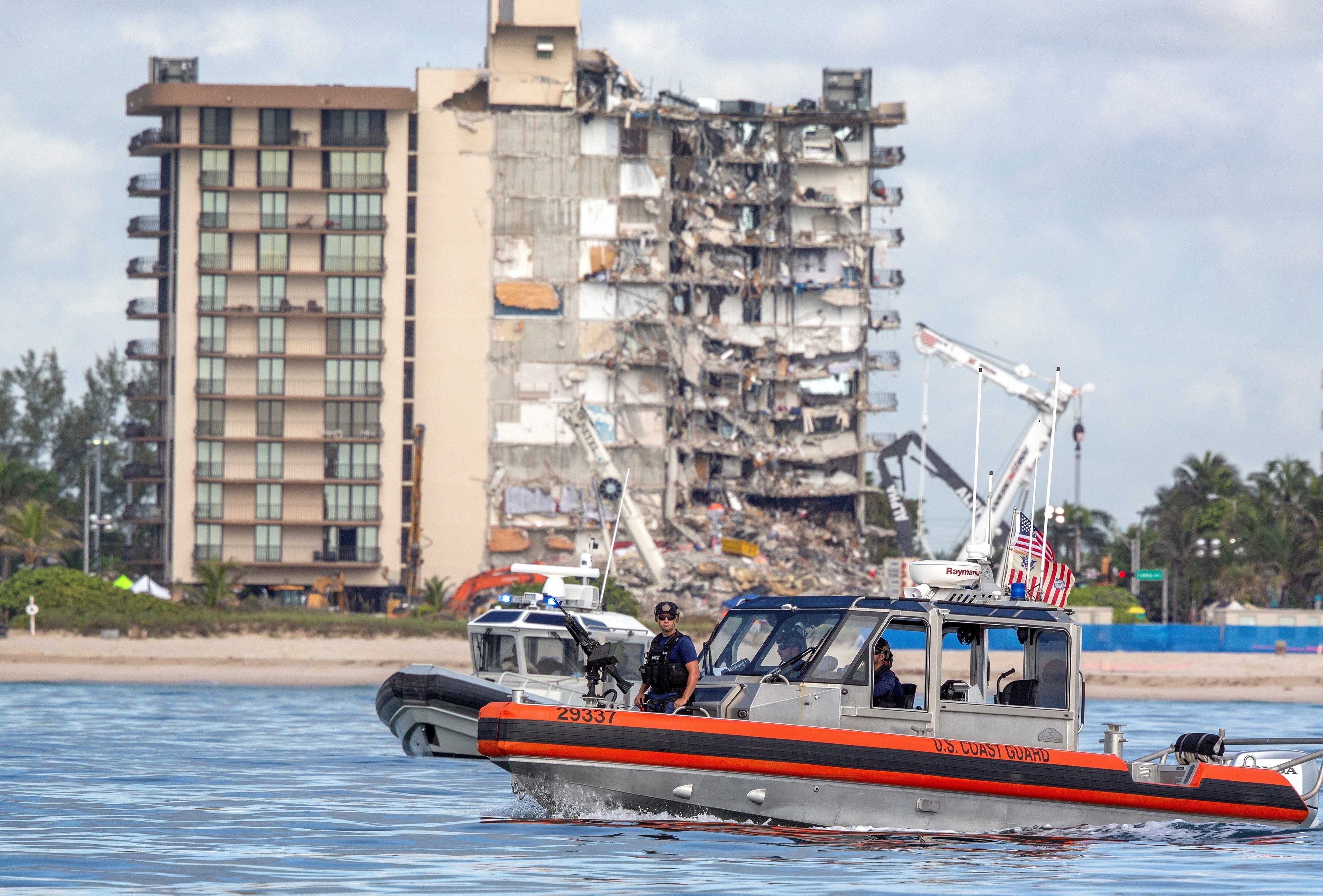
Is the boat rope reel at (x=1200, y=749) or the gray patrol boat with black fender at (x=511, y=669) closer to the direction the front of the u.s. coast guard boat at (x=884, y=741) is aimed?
the gray patrol boat with black fender

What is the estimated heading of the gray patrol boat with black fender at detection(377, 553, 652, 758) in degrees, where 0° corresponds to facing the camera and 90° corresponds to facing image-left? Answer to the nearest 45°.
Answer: approximately 45°

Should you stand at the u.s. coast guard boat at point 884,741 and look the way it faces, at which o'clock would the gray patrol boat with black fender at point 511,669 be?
the gray patrol boat with black fender at point 511,669 is roughly at 2 o'clock from the u.s. coast guard boat at point 884,741.

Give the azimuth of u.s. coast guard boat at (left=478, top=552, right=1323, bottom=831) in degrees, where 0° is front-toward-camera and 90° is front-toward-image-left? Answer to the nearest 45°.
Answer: approximately 90°

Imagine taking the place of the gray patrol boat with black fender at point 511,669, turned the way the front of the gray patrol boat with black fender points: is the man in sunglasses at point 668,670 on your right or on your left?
on your left

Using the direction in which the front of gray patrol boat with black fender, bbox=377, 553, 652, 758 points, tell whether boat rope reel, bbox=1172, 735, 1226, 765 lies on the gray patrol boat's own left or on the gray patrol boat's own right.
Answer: on the gray patrol boat's own left

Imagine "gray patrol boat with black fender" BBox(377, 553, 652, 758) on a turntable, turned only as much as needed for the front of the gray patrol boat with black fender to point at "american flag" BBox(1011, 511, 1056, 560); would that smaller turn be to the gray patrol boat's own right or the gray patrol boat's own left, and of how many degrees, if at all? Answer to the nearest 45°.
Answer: approximately 90° to the gray patrol boat's own left
